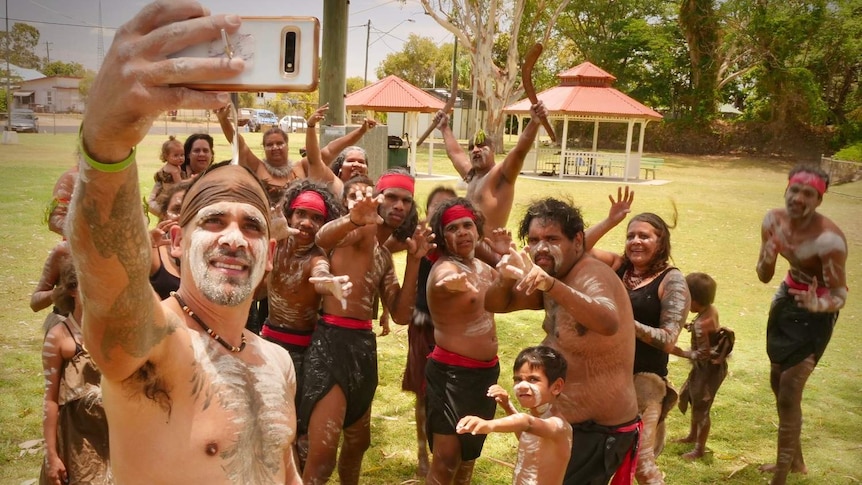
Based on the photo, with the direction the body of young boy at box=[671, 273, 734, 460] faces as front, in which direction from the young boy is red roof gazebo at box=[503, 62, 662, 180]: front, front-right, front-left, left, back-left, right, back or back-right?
right

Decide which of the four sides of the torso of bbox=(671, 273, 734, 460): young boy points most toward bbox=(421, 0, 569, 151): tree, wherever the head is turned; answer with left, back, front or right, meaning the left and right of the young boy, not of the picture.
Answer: right

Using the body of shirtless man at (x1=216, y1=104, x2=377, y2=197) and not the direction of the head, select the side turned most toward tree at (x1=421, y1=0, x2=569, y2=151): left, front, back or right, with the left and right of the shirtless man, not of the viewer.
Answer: back

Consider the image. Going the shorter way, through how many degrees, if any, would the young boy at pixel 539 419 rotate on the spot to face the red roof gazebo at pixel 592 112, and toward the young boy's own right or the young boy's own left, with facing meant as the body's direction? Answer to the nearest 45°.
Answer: approximately 135° to the young boy's own right

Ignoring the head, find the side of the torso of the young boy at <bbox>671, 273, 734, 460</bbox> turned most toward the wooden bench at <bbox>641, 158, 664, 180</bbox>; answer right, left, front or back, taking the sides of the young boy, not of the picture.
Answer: right

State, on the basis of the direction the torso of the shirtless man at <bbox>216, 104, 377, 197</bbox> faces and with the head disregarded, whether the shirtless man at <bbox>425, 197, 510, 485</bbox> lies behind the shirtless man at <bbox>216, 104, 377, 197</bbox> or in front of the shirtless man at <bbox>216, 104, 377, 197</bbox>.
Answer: in front

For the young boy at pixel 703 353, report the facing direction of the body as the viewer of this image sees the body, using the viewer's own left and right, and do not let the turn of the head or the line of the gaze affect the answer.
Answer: facing to the left of the viewer

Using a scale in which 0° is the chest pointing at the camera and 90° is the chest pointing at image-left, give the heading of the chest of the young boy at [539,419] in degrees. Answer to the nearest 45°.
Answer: approximately 45°

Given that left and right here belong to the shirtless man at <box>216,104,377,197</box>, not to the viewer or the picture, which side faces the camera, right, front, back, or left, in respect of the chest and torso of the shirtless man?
front

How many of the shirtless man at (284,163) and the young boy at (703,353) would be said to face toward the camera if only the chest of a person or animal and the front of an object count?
1

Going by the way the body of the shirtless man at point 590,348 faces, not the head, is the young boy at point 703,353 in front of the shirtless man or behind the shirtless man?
behind

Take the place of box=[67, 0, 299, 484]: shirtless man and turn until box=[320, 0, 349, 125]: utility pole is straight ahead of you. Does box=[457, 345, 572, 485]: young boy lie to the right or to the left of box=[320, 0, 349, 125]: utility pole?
right

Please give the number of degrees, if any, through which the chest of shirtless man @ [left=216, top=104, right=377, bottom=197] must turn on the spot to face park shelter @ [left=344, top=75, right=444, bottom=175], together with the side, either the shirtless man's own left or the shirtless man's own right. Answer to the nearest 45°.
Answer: approximately 180°
